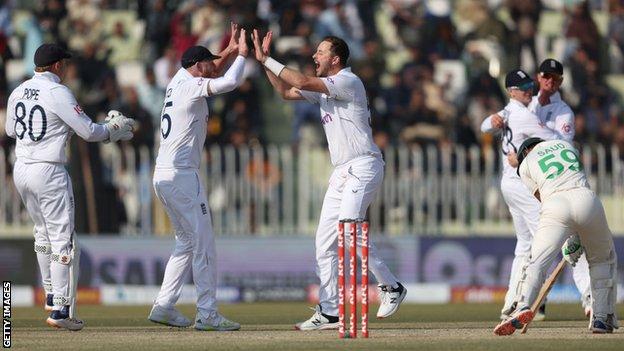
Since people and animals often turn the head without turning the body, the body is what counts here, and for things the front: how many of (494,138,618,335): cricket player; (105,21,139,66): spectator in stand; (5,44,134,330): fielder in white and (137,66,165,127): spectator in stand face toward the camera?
2

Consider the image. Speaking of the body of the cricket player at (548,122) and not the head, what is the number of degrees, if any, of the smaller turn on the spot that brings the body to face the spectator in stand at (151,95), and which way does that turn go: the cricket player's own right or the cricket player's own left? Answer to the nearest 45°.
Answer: approximately 90° to the cricket player's own right

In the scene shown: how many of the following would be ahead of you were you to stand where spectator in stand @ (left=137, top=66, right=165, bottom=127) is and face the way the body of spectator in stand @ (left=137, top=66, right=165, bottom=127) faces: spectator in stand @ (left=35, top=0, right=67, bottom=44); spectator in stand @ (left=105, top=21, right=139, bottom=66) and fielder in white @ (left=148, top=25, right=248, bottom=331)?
1

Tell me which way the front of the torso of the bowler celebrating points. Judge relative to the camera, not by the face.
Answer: to the viewer's left

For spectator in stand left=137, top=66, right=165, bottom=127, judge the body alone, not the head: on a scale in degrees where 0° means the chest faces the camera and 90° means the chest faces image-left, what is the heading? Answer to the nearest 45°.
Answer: approximately 0°
